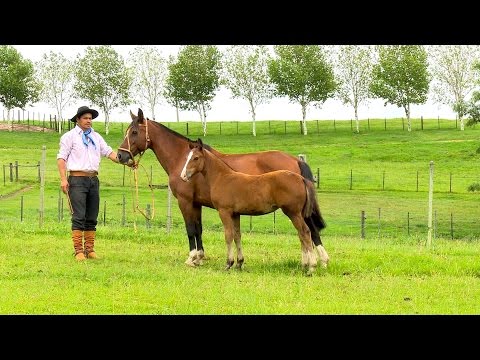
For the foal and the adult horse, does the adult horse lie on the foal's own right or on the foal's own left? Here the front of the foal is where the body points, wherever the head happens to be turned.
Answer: on the foal's own right

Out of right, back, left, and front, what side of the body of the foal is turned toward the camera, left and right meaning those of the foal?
left

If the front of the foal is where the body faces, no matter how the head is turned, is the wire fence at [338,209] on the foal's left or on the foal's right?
on the foal's right

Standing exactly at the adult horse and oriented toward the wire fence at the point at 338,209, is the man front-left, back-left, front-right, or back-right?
back-left

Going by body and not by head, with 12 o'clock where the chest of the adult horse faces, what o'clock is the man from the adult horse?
The man is roughly at 12 o'clock from the adult horse.

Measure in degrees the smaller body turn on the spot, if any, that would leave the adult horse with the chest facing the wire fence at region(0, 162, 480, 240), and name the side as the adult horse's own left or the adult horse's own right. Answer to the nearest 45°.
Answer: approximately 90° to the adult horse's own right

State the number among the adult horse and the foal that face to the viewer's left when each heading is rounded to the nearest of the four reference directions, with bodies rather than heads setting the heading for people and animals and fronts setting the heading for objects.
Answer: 2

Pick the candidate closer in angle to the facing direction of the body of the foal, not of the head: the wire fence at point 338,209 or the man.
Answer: the man

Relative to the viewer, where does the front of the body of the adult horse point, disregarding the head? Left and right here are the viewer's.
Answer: facing to the left of the viewer
